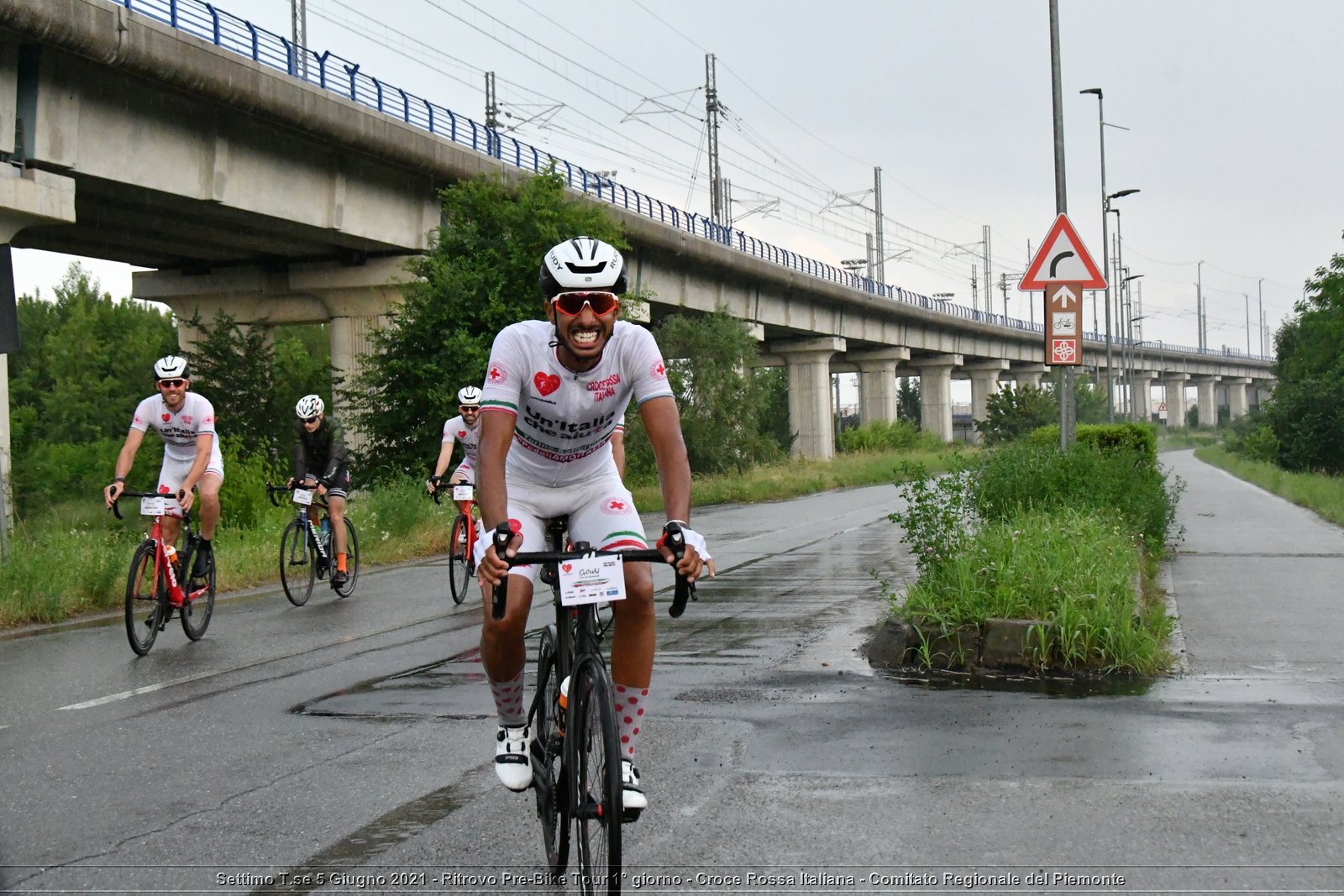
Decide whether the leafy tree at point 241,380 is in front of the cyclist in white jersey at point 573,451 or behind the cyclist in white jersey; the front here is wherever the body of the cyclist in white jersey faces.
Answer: behind

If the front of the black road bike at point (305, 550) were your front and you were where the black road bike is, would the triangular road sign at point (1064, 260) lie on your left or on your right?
on your left

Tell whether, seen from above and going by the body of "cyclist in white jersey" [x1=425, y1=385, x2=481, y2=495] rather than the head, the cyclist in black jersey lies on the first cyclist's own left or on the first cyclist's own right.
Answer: on the first cyclist's own right

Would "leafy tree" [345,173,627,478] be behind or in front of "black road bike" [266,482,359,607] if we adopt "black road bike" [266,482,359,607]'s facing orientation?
behind

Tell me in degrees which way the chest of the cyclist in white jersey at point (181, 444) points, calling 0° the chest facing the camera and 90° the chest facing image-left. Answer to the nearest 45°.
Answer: approximately 45°

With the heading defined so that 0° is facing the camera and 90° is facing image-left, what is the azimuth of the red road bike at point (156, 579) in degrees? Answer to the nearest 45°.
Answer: approximately 45°
